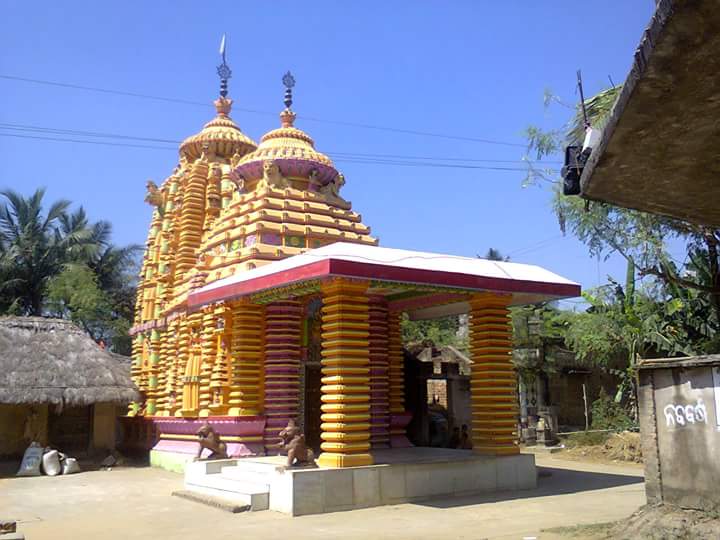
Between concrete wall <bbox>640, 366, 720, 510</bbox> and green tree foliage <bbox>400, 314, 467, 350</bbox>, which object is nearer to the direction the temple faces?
the concrete wall

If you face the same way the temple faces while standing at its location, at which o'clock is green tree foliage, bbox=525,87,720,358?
The green tree foliage is roughly at 10 o'clock from the temple.

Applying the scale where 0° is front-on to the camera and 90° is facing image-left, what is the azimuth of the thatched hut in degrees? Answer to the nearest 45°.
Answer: approximately 0°

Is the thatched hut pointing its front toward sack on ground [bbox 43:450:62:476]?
yes

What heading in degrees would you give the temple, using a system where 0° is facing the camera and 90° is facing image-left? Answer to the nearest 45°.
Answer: approximately 315°

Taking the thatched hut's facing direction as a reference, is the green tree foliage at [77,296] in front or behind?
behind

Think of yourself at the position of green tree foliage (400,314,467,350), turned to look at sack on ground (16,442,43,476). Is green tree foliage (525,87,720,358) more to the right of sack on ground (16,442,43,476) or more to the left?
left

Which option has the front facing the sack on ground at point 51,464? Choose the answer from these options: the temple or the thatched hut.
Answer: the thatched hut

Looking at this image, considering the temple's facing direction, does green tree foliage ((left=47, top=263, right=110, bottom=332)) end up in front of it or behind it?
behind
